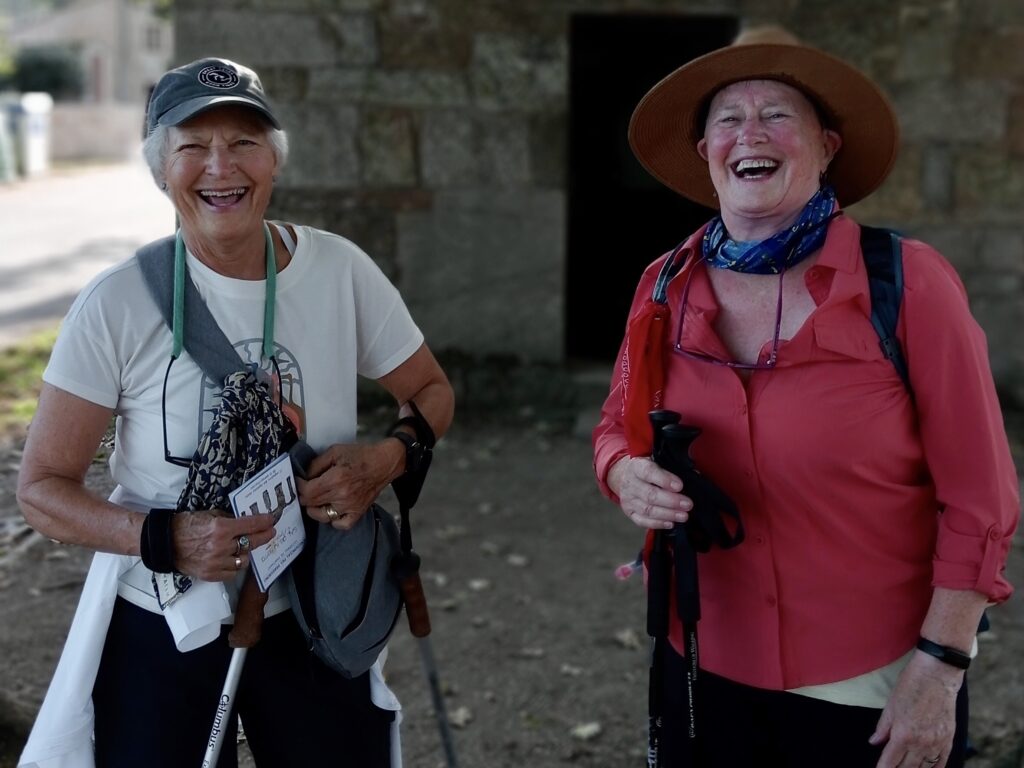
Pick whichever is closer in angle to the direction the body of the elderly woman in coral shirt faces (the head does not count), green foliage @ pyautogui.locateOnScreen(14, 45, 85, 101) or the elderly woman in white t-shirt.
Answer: the elderly woman in white t-shirt

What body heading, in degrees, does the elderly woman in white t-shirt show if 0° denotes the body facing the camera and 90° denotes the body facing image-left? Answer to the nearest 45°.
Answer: approximately 0°

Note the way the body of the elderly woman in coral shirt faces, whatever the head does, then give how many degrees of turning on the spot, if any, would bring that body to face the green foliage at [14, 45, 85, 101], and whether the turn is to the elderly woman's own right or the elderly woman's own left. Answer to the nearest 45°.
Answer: approximately 90° to the elderly woman's own right

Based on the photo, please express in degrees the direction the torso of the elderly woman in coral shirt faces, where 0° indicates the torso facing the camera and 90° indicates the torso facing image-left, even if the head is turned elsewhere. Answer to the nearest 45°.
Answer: approximately 45°

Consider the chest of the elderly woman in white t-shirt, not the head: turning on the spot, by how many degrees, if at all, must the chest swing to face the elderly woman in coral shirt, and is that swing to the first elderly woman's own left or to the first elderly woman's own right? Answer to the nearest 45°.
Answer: approximately 90° to the first elderly woman's own left

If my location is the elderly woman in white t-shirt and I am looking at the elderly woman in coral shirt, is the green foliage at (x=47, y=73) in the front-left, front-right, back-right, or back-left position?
back-left

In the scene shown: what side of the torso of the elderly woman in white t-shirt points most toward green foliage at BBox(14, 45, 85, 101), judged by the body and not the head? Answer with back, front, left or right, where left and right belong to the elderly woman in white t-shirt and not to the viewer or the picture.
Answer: back

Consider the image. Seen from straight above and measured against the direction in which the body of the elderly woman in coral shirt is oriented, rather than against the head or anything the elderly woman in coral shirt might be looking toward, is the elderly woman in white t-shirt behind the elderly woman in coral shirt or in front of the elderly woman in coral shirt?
in front

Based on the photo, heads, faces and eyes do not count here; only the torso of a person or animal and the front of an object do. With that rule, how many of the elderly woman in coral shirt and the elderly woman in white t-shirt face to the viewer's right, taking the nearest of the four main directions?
0

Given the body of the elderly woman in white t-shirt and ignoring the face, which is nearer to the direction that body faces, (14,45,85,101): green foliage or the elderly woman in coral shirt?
the elderly woman in coral shirt
